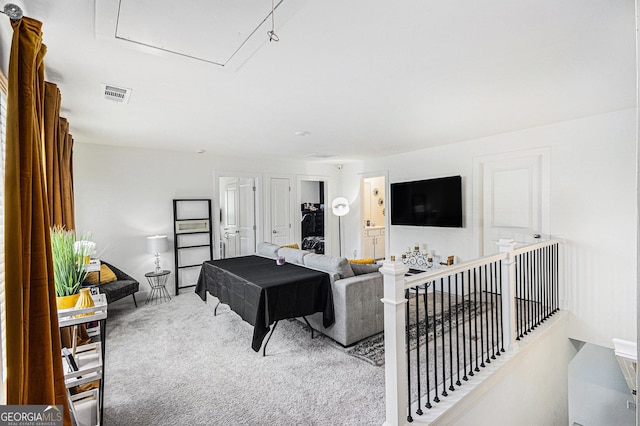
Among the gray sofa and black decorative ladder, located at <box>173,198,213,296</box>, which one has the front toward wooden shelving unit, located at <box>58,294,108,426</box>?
the black decorative ladder

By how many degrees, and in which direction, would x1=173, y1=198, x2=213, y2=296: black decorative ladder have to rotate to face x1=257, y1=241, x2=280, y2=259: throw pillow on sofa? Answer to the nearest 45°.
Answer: approximately 45° to its left

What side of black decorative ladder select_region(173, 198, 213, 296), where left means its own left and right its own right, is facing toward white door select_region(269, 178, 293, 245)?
left

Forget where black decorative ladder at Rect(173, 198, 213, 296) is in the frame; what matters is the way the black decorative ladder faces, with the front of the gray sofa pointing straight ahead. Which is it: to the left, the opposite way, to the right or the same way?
to the right

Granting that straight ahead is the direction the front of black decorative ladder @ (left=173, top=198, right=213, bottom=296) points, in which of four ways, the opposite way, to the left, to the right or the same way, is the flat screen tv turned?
to the right

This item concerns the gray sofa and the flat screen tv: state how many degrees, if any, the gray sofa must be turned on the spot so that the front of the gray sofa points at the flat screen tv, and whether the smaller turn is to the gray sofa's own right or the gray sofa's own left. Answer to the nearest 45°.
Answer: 0° — it already faces it

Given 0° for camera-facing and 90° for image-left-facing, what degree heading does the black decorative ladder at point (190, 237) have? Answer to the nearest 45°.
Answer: approximately 0°

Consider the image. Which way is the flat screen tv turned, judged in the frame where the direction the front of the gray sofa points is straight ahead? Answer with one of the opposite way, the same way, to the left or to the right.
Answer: the opposite way

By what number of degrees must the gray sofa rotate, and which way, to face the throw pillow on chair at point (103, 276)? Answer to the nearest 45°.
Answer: approximately 135° to its left

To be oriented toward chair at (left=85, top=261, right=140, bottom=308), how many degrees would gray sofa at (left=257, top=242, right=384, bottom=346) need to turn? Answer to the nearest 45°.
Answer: approximately 135° to its left

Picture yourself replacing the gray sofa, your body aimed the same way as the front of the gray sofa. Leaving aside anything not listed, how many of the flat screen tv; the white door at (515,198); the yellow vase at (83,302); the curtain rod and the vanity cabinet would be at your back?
2

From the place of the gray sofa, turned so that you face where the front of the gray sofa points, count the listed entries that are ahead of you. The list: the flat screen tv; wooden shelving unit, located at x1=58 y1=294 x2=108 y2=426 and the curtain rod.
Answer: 1

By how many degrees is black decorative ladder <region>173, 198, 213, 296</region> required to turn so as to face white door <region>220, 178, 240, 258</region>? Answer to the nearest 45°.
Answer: approximately 135° to its left

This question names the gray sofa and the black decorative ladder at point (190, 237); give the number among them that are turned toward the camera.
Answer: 1

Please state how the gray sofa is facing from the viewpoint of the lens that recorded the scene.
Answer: facing away from the viewer and to the right of the viewer
